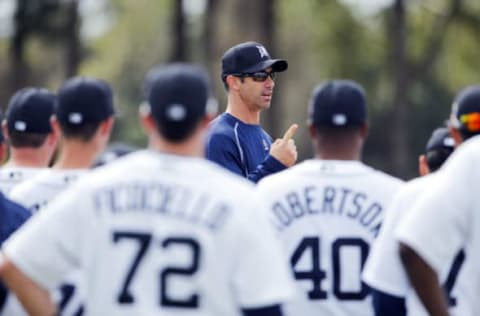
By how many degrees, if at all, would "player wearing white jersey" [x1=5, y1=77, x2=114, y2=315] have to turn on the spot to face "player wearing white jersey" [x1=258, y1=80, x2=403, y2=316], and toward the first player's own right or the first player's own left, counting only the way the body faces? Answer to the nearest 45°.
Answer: approximately 45° to the first player's own right

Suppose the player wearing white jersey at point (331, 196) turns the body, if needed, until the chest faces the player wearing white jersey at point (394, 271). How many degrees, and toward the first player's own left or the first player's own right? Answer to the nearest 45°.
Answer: approximately 135° to the first player's own right

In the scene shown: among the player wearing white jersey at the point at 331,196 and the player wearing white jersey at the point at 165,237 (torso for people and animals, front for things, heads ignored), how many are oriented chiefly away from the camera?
2

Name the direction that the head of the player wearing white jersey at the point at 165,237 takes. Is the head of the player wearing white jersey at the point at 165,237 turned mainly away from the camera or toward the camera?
away from the camera

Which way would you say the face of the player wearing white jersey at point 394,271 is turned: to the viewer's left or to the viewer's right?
to the viewer's left

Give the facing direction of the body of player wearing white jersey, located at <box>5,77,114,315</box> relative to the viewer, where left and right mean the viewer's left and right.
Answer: facing away from the viewer and to the right of the viewer

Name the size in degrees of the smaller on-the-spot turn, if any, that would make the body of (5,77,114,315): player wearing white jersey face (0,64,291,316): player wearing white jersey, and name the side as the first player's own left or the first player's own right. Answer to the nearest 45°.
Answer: approximately 135° to the first player's own right

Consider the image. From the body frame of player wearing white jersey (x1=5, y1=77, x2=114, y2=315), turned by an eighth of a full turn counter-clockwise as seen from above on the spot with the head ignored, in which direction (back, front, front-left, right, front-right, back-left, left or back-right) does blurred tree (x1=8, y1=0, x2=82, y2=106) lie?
front

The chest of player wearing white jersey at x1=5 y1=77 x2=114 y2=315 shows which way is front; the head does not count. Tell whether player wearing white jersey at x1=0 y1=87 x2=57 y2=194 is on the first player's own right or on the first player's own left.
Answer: on the first player's own left

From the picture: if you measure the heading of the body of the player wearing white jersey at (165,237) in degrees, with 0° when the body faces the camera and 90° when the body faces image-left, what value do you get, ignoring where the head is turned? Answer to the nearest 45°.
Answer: approximately 180°

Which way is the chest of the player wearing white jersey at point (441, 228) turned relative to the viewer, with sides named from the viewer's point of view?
facing away from the viewer and to the left of the viewer

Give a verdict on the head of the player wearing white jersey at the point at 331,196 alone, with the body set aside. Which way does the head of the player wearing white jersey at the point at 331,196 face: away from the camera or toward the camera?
away from the camera

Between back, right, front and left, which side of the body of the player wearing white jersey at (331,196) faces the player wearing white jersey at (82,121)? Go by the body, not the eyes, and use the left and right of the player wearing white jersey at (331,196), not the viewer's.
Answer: left

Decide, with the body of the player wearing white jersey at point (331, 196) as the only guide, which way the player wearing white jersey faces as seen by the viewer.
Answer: away from the camera
